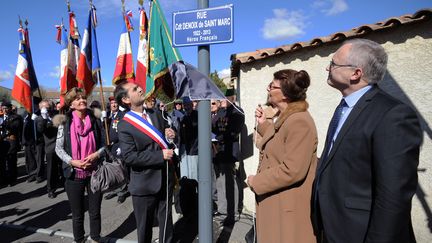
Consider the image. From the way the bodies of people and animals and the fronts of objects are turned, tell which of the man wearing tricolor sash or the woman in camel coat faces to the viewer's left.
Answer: the woman in camel coat

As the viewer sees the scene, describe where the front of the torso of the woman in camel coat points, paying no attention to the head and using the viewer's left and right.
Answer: facing to the left of the viewer

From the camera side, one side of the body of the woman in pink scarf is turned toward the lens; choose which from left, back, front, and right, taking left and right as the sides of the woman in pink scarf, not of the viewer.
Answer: front

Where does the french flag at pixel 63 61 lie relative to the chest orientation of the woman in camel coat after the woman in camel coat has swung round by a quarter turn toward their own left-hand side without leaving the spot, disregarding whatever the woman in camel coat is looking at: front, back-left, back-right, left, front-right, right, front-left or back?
back-right

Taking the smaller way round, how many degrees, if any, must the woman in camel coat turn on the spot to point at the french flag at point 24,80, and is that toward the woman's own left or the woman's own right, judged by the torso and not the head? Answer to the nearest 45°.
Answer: approximately 45° to the woman's own right

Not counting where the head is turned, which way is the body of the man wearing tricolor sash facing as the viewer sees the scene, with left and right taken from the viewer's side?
facing the viewer and to the right of the viewer

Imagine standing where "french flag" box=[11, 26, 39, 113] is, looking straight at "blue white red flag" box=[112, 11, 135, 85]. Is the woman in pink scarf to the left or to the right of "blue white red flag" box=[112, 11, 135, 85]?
right

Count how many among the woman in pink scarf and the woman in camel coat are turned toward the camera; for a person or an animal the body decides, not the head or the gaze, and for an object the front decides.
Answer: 1
